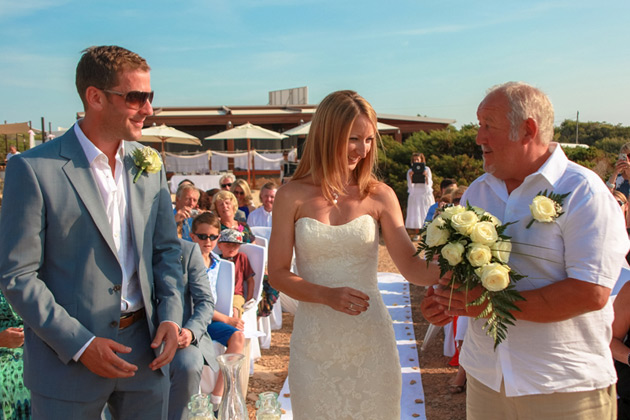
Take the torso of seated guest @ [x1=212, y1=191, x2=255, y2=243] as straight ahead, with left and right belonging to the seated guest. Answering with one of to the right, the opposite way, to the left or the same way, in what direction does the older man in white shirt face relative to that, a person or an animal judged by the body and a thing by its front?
to the right

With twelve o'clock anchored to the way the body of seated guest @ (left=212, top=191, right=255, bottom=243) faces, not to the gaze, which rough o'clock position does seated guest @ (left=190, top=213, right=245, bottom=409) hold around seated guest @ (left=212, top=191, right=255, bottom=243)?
seated guest @ (left=190, top=213, right=245, bottom=409) is roughly at 12 o'clock from seated guest @ (left=212, top=191, right=255, bottom=243).

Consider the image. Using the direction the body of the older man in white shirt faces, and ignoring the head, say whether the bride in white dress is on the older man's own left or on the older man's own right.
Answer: on the older man's own right

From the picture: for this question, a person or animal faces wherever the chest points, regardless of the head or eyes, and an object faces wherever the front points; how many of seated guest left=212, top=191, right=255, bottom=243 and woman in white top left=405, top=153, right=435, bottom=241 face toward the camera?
2

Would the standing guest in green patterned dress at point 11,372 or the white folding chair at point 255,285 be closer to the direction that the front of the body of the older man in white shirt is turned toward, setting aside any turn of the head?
the standing guest in green patterned dress

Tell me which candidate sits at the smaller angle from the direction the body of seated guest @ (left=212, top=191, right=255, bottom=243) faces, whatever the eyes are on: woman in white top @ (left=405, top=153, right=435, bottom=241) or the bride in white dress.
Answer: the bride in white dress

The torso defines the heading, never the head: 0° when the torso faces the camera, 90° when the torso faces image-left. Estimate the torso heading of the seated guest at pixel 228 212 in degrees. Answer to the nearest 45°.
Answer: approximately 0°

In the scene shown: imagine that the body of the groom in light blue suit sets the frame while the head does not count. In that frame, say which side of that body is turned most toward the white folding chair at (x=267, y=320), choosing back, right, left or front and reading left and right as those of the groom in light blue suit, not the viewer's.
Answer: left
